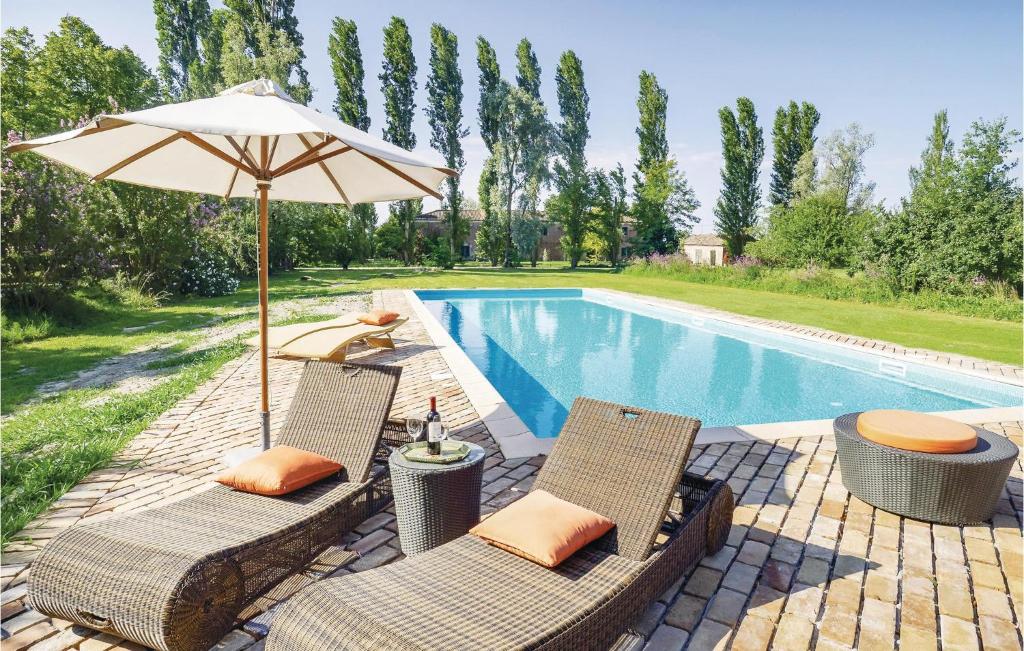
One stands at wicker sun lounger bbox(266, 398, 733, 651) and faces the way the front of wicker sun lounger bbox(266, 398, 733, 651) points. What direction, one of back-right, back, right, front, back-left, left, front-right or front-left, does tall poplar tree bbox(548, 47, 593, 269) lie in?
back-right

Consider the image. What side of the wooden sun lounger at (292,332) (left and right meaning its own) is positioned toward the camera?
left

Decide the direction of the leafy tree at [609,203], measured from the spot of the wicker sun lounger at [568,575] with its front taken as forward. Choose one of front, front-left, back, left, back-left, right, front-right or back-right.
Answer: back-right

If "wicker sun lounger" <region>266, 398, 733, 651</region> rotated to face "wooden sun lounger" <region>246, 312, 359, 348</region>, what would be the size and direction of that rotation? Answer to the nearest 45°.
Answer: approximately 90° to its right

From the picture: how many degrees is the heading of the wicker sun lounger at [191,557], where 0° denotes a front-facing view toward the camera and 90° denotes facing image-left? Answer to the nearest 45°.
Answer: approximately 45°

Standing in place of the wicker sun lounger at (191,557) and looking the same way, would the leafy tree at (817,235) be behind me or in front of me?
behind

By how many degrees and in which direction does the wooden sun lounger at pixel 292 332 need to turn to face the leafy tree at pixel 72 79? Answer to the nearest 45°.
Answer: approximately 45° to its right

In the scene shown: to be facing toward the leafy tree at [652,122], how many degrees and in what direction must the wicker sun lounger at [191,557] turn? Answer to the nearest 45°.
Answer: approximately 180°

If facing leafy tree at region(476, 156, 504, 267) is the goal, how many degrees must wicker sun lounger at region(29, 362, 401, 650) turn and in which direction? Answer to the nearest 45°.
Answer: approximately 180°

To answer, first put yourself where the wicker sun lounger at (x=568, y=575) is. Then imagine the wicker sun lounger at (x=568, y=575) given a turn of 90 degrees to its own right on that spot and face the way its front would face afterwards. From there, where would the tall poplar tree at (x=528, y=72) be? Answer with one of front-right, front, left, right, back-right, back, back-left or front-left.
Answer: front-right

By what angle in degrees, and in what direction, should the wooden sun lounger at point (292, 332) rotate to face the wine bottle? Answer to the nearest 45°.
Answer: approximately 90° to its left

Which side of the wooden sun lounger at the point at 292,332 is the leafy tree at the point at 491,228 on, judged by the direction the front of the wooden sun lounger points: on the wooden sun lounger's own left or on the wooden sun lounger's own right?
on the wooden sun lounger's own right
